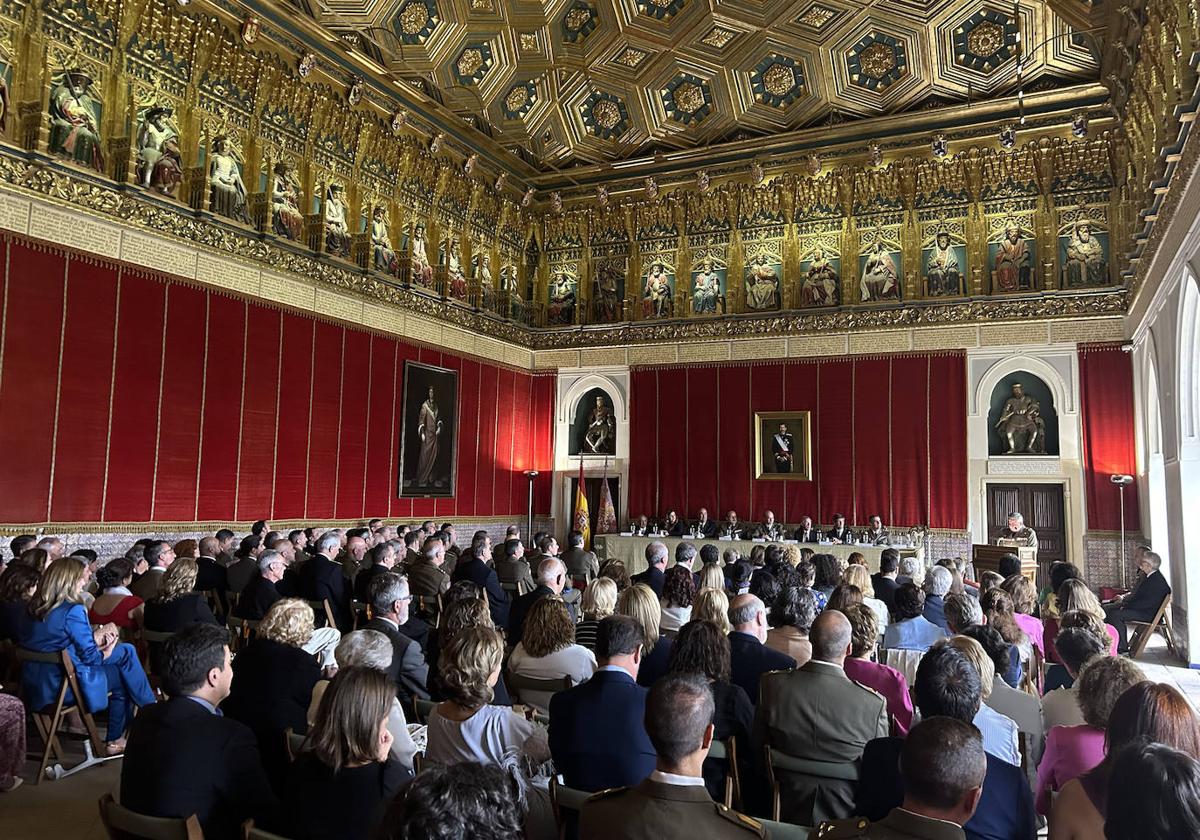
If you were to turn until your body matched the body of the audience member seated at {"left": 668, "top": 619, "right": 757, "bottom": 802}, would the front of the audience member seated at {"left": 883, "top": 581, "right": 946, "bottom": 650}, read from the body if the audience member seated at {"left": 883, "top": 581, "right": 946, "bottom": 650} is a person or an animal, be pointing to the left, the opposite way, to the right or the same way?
the same way

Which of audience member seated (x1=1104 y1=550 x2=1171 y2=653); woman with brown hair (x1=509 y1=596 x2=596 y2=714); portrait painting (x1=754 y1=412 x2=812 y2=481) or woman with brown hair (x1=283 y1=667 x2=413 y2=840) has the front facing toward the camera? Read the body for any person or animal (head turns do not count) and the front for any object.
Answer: the portrait painting

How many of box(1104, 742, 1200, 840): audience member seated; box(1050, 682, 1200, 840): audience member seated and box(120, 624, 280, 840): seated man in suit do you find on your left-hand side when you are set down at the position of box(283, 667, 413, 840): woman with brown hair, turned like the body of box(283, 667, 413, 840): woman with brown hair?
1

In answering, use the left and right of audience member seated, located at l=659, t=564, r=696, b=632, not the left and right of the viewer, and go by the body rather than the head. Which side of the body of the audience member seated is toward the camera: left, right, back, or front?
back

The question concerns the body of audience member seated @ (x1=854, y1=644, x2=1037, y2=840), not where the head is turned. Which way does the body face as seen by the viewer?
away from the camera

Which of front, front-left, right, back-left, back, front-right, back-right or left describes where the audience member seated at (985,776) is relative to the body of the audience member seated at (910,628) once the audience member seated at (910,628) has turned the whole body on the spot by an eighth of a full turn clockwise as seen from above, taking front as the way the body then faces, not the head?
back-right

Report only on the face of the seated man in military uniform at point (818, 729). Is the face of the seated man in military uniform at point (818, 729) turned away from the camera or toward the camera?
away from the camera

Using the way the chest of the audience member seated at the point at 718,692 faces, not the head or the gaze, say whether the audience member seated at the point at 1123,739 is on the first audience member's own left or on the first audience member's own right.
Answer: on the first audience member's own right

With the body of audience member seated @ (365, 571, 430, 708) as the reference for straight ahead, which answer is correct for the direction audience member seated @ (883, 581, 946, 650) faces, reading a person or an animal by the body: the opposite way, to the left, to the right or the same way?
the same way

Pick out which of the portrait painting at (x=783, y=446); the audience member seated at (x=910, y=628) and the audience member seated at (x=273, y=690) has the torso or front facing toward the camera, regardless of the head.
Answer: the portrait painting

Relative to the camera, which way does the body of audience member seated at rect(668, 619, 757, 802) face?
away from the camera

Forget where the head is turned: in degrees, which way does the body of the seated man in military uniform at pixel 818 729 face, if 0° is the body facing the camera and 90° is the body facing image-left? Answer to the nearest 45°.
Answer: approximately 180°

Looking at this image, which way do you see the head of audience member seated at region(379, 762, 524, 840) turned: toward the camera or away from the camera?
away from the camera

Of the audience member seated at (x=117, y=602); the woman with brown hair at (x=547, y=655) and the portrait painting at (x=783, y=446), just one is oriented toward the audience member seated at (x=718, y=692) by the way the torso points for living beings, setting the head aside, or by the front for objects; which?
the portrait painting

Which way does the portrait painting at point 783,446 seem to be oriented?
toward the camera

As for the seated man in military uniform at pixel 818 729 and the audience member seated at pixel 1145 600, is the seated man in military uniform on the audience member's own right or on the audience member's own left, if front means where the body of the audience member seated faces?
on the audience member's own left

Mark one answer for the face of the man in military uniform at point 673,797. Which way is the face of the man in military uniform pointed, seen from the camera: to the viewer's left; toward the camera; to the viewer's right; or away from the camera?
away from the camera
